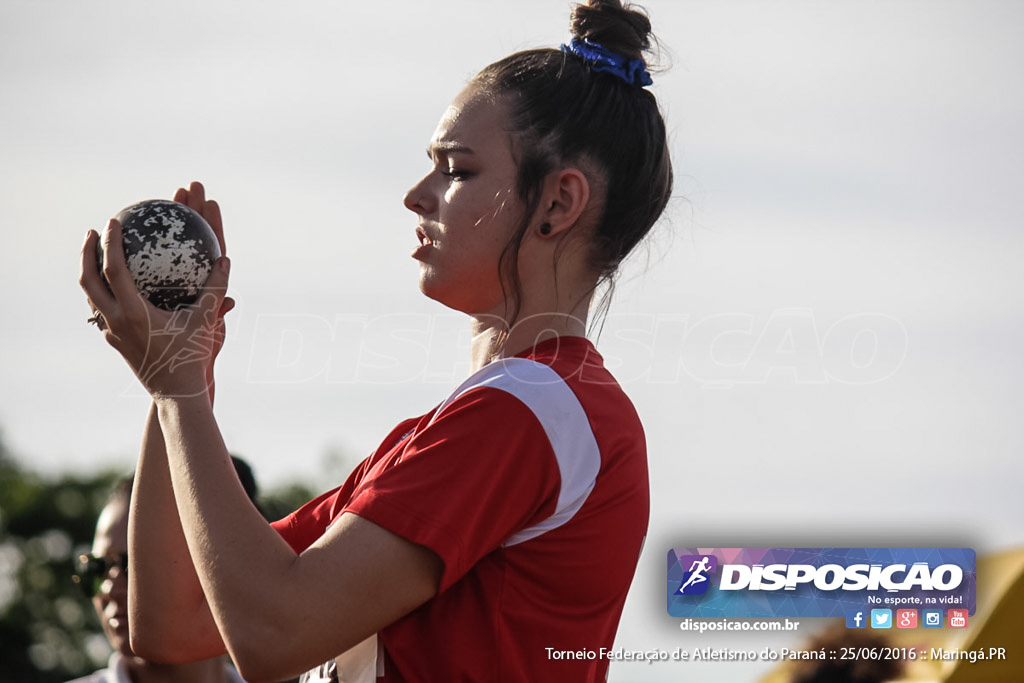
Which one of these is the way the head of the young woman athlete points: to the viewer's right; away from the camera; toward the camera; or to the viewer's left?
to the viewer's left

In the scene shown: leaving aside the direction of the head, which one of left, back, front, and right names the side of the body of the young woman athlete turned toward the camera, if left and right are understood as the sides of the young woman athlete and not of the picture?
left

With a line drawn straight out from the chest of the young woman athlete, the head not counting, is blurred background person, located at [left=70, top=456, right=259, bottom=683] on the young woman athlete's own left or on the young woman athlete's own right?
on the young woman athlete's own right
